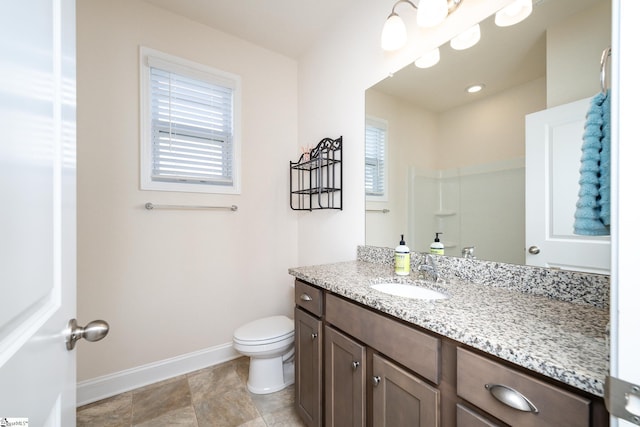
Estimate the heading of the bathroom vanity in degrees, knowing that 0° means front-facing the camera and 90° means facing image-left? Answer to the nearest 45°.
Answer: approximately 45°

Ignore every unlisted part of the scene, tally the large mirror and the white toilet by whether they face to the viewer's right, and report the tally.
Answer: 0

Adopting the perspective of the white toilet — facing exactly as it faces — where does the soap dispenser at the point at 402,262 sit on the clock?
The soap dispenser is roughly at 9 o'clock from the white toilet.

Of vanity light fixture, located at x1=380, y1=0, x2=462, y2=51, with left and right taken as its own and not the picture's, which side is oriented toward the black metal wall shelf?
right

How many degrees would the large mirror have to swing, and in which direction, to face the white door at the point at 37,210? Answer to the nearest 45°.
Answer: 0° — it already faces it

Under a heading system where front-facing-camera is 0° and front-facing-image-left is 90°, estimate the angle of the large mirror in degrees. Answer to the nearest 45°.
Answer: approximately 45°

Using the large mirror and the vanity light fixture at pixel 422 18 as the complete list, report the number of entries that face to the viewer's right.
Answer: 0

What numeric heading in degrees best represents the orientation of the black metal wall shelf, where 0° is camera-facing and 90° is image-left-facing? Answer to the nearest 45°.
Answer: approximately 45°
